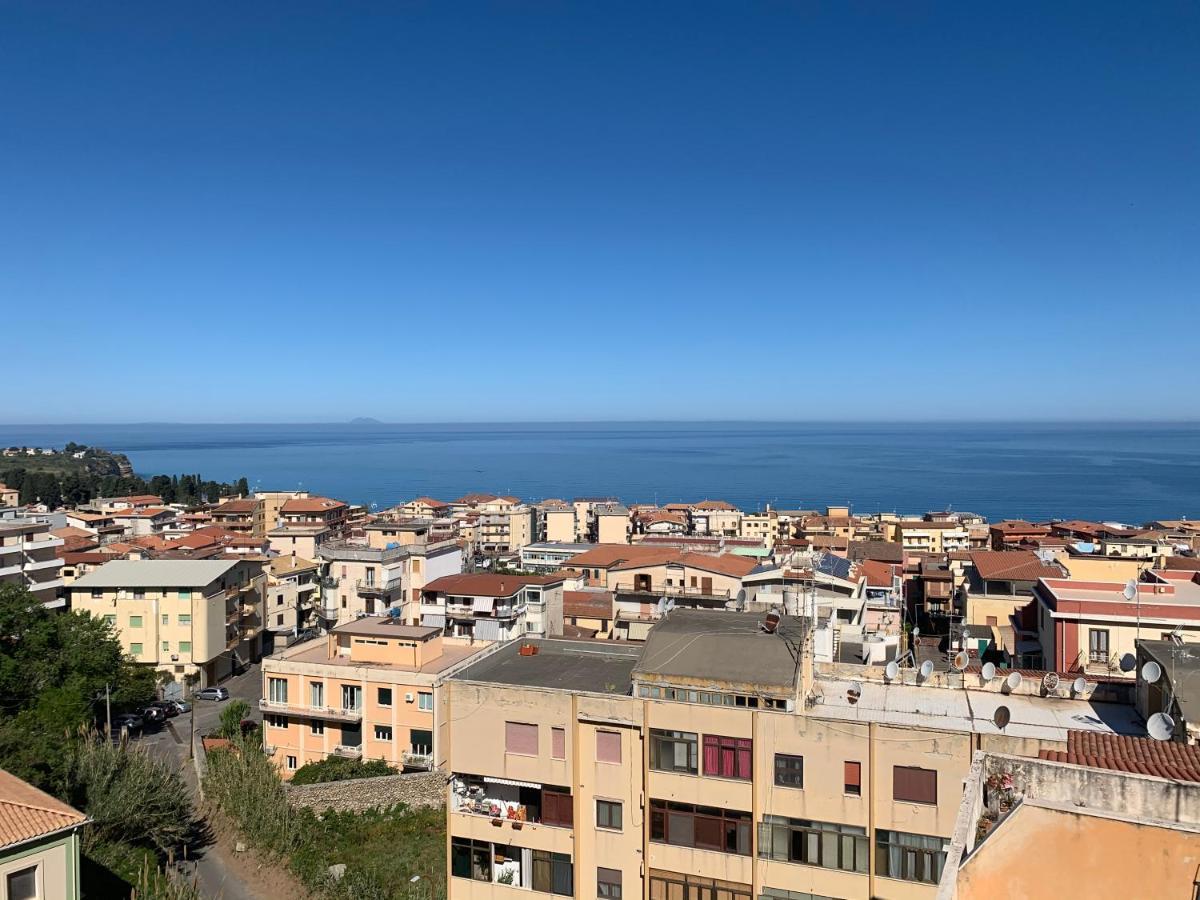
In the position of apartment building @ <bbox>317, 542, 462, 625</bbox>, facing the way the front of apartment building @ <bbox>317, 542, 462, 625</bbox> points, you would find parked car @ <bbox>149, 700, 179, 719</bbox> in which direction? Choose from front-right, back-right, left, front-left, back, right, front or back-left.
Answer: front-right

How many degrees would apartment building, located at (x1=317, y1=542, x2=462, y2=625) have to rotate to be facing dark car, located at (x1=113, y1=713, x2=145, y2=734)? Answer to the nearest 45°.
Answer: approximately 45° to its right

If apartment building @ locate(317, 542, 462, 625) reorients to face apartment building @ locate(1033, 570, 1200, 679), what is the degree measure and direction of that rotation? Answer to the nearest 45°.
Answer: approximately 45° to its left

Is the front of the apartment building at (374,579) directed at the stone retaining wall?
yes

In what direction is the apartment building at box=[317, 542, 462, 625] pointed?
toward the camera

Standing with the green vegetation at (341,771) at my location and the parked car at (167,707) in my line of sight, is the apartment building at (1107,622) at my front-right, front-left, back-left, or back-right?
back-right

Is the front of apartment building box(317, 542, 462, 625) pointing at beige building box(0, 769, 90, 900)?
yes

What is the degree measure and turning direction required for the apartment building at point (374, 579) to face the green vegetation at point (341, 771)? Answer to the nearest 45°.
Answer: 0° — it already faces it

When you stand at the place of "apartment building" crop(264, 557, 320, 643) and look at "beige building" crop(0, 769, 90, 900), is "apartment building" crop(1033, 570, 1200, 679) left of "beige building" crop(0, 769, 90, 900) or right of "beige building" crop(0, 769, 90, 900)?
left

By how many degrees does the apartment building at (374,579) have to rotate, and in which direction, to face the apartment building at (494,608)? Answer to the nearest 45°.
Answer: approximately 45° to its left

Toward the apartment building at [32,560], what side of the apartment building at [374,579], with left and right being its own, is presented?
right

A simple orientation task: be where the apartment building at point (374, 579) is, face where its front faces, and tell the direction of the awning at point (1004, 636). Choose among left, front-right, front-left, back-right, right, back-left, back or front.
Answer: front-left

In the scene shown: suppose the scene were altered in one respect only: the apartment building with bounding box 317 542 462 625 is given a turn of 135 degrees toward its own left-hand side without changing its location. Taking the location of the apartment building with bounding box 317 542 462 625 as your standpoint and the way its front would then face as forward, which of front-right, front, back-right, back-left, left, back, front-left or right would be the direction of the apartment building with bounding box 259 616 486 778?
back-right

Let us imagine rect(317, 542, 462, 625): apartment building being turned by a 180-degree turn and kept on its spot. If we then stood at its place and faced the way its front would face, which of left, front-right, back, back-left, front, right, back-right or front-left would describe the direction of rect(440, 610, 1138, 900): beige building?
back

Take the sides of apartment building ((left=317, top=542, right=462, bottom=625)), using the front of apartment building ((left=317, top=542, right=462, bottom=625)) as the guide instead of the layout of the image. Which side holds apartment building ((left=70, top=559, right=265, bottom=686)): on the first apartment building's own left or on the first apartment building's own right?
on the first apartment building's own right
